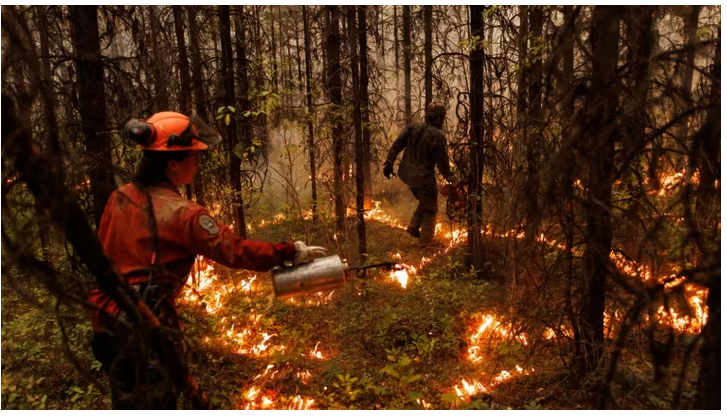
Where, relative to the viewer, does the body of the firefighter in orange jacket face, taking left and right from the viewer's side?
facing away from the viewer and to the right of the viewer

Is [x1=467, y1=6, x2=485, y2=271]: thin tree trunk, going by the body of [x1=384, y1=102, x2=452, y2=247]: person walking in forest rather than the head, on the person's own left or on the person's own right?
on the person's own right

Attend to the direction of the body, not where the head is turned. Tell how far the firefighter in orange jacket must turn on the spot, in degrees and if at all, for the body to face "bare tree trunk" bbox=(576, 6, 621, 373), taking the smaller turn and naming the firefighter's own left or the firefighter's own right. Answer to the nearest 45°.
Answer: approximately 45° to the firefighter's own right

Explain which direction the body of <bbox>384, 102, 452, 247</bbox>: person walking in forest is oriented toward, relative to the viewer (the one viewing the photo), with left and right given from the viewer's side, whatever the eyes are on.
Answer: facing away from the viewer and to the right of the viewer

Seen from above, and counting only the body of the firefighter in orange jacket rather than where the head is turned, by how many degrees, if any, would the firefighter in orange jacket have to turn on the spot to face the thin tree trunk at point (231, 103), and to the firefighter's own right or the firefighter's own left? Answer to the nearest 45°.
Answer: approximately 45° to the firefighter's own left

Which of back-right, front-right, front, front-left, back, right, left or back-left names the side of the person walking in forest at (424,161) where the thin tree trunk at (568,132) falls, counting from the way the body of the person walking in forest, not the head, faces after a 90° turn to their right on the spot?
front-right

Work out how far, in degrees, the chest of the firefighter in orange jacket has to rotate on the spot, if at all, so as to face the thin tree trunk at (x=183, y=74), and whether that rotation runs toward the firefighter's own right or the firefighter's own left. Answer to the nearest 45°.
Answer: approximately 45° to the firefighter's own left
